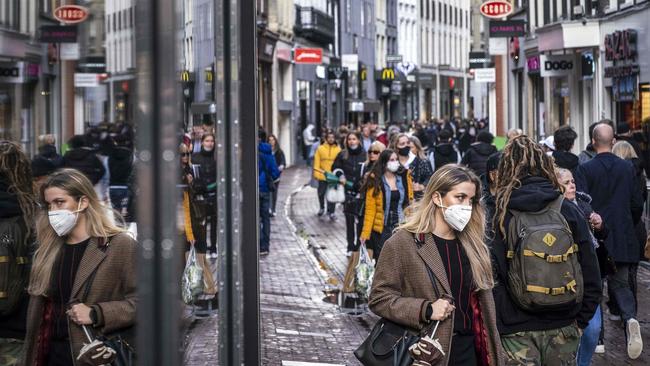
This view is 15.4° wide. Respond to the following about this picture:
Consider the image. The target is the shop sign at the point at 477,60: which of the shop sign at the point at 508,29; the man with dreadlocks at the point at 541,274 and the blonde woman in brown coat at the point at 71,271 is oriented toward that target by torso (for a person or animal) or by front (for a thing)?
the man with dreadlocks

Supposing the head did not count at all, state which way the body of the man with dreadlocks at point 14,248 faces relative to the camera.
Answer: away from the camera

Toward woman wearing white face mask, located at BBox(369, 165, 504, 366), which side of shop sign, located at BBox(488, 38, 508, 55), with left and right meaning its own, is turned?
front

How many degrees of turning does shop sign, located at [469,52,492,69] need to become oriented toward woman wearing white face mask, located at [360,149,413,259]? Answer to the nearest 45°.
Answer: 0° — it already faces them

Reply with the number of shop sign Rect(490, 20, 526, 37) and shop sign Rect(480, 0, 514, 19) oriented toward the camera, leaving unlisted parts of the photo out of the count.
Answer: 2

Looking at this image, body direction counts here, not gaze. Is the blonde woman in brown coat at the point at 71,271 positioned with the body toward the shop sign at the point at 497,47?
no

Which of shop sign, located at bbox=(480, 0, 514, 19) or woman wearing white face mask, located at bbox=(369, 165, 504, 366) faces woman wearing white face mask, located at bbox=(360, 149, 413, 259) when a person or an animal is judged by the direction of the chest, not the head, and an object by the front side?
the shop sign

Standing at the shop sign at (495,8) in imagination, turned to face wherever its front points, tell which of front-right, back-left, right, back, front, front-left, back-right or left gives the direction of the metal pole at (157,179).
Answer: front

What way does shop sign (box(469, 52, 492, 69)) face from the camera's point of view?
toward the camera

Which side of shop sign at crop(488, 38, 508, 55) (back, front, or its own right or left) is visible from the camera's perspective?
front

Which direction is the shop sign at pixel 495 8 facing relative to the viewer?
toward the camera

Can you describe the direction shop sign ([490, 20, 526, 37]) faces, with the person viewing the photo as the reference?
facing the viewer

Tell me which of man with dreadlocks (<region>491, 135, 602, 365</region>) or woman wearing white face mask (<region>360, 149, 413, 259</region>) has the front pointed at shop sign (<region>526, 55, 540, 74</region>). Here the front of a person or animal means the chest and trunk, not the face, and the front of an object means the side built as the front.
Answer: the man with dreadlocks

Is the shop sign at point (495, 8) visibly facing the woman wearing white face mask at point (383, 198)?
yes

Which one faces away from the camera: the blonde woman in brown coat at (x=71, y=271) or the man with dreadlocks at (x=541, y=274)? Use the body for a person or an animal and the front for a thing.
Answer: the man with dreadlocks
